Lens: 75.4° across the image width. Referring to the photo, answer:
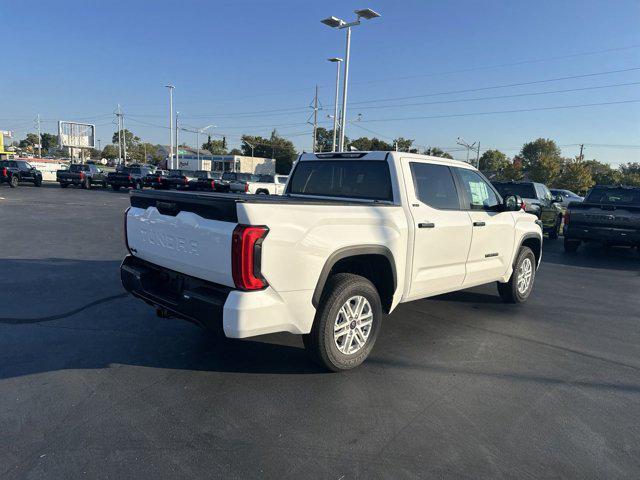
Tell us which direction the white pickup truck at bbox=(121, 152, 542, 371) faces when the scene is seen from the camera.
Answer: facing away from the viewer and to the right of the viewer

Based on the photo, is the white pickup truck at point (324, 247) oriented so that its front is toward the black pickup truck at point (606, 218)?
yes

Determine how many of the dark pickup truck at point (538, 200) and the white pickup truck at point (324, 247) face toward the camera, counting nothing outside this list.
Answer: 0

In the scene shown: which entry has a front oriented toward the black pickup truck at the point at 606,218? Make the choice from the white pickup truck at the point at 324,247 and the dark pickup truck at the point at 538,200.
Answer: the white pickup truck

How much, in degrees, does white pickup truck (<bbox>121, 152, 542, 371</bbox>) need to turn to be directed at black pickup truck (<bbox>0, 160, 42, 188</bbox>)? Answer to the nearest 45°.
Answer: approximately 90° to its left

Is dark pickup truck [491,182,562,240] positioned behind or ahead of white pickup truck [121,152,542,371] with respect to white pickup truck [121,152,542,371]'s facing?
ahead

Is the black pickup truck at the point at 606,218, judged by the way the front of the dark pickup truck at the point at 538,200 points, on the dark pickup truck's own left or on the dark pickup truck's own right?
on the dark pickup truck's own right

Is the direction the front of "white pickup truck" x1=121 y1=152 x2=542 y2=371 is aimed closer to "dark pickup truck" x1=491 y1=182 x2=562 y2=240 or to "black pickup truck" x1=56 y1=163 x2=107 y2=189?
the dark pickup truck

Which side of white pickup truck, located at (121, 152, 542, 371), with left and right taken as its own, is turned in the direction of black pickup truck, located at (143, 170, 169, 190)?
left

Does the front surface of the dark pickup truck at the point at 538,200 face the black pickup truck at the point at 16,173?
no

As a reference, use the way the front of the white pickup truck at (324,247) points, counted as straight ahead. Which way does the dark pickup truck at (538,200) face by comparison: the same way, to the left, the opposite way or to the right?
the same way

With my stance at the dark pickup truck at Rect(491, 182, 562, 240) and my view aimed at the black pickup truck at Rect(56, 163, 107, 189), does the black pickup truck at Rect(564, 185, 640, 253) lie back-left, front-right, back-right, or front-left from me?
back-left

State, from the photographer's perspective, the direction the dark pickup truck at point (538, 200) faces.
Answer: facing away from the viewer and to the right of the viewer
